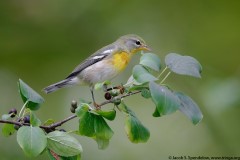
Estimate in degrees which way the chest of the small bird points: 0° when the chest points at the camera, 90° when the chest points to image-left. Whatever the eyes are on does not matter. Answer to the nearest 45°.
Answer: approximately 270°

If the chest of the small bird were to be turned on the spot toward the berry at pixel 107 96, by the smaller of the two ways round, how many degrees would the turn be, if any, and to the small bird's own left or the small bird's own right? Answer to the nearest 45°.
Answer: approximately 90° to the small bird's own right

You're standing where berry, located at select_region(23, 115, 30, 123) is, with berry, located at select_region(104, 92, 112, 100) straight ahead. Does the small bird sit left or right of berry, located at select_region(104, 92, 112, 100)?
left

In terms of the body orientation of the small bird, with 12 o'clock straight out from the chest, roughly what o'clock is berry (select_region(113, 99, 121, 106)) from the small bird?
The berry is roughly at 12 o'clock from the small bird.
